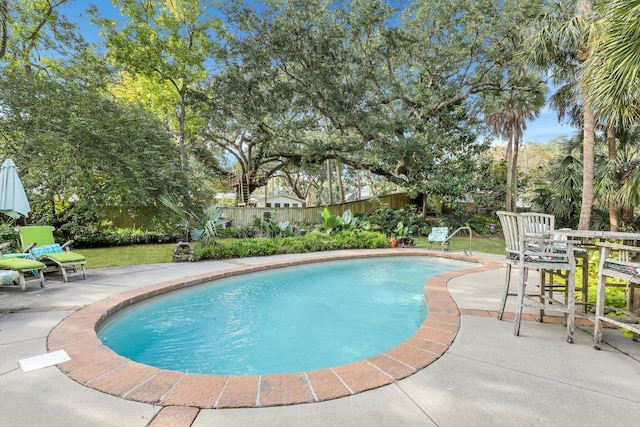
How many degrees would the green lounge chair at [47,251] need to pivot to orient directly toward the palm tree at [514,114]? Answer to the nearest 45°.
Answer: approximately 45° to its left

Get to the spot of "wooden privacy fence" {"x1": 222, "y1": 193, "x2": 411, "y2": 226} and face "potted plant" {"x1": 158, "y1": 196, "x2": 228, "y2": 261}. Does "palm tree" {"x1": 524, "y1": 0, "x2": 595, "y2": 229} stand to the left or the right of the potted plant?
left

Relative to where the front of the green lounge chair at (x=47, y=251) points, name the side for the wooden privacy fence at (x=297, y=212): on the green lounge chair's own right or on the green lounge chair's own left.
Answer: on the green lounge chair's own left

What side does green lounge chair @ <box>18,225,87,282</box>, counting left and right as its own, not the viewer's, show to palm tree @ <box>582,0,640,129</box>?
front

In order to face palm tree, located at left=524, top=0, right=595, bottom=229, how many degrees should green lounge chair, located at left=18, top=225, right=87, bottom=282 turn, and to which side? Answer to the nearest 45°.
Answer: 0° — it already faces it

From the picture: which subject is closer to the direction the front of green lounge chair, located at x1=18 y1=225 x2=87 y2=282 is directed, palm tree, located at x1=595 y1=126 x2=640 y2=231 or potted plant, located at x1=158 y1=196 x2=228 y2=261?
the palm tree

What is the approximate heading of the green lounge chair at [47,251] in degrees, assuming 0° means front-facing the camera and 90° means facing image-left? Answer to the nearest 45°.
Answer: approximately 315°

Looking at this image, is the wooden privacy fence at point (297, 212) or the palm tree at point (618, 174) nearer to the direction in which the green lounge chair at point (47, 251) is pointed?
the palm tree
